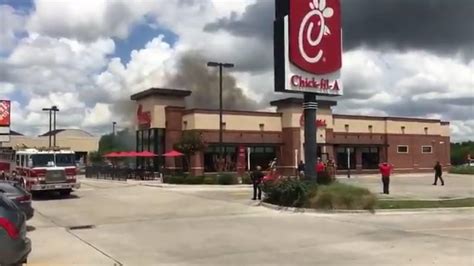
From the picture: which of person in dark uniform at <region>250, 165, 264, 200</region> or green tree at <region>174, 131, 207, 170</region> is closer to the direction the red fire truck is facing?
the person in dark uniform

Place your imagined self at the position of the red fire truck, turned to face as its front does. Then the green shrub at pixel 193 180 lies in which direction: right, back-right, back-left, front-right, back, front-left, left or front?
left

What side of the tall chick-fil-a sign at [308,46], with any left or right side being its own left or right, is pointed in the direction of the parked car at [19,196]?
right

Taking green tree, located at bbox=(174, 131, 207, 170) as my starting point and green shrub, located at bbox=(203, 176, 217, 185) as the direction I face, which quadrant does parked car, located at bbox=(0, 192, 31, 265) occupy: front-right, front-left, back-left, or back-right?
front-right

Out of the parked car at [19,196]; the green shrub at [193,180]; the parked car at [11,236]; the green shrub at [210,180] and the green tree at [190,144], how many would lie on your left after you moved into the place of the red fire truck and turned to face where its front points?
3

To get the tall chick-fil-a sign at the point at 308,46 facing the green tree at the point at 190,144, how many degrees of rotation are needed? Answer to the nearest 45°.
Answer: approximately 180°

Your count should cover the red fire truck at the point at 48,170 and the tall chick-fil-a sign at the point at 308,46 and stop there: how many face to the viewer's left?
0

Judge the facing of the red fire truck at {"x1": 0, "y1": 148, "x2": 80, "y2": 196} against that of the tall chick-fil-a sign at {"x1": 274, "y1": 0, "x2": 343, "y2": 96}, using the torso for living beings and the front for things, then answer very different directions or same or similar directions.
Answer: same or similar directions

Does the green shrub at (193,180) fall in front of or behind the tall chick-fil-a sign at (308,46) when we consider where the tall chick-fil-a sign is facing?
behind

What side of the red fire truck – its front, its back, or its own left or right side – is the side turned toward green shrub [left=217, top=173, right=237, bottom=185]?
left

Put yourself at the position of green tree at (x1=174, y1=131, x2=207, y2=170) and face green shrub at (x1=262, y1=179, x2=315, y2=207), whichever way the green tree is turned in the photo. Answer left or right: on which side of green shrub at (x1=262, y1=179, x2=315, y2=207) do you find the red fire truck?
right

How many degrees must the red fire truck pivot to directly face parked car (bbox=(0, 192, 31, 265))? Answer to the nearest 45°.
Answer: approximately 45° to its right

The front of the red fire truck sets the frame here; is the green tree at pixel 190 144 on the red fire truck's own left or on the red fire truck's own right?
on the red fire truck's own left
